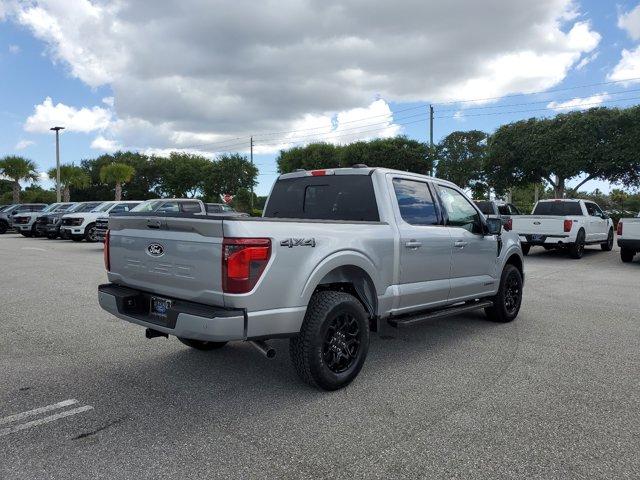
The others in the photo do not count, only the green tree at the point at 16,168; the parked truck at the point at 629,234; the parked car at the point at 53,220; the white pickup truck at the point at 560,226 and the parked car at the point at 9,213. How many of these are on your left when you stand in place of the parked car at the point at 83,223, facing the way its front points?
2

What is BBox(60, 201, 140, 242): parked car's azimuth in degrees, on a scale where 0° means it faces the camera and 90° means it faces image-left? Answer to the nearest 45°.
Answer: approximately 45°

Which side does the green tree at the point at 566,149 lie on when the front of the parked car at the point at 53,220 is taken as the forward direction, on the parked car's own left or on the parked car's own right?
on the parked car's own left

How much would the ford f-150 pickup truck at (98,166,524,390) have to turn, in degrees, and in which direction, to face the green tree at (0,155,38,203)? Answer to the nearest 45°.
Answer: approximately 90° to its left

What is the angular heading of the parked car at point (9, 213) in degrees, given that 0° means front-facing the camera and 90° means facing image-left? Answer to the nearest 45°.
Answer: approximately 45°

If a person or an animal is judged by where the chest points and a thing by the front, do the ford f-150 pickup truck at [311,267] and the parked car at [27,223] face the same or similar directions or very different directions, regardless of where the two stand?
very different directions

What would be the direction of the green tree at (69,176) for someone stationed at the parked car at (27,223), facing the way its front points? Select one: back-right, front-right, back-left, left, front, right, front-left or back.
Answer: back-right

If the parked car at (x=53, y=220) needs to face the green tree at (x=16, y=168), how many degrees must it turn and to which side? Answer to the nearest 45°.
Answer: approximately 135° to its right

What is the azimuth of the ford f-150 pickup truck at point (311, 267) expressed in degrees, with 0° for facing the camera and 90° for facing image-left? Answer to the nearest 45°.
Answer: approximately 225°

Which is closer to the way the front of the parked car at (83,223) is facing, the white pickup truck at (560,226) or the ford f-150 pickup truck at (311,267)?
the ford f-150 pickup truck

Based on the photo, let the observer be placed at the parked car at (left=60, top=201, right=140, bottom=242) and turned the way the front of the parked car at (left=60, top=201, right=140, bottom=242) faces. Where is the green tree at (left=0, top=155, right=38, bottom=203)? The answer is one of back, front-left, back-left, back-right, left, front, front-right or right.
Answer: back-right
